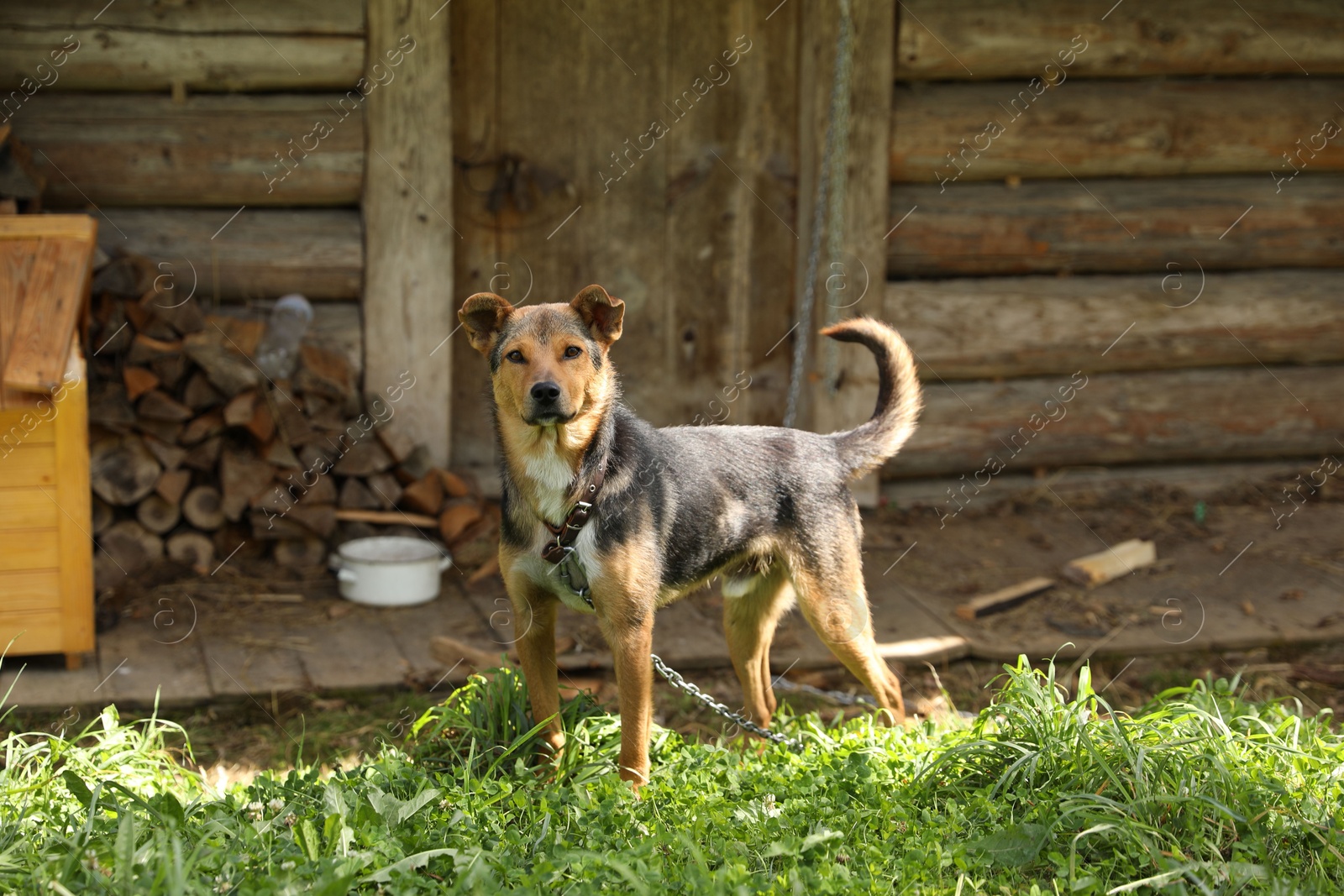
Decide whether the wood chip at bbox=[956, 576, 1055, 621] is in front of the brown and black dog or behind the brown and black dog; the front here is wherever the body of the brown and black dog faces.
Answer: behind

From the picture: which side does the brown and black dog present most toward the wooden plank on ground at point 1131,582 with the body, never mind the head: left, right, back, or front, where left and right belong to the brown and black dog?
back

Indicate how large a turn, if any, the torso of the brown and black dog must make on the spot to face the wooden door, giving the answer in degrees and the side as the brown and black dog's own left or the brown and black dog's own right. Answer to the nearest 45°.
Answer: approximately 135° to the brown and black dog's own right

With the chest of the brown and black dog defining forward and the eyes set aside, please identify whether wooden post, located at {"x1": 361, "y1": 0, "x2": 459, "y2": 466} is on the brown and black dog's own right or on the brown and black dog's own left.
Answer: on the brown and black dog's own right

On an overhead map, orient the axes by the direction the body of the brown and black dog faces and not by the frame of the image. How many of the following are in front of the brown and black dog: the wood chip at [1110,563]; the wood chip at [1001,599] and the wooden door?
0

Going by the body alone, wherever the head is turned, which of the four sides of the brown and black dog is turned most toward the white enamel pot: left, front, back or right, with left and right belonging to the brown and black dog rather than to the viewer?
right

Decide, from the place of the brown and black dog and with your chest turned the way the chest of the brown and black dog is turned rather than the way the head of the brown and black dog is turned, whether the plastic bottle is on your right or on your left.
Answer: on your right

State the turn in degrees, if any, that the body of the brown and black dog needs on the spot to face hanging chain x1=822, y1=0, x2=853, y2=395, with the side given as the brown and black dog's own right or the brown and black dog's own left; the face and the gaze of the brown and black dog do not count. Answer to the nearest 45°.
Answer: approximately 135° to the brown and black dog's own right
